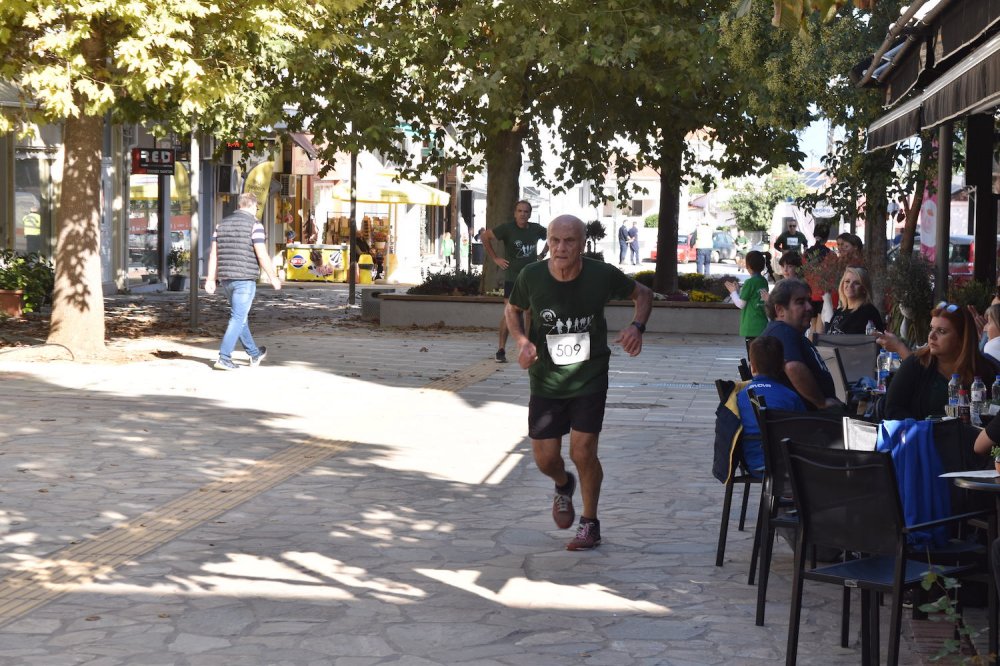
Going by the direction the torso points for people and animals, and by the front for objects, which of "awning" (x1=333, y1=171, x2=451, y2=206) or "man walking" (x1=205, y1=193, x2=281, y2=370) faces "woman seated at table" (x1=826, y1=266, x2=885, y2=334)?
the awning

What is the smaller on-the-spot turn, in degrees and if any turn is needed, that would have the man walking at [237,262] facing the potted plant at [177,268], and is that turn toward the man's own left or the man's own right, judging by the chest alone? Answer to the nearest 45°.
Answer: approximately 45° to the man's own left

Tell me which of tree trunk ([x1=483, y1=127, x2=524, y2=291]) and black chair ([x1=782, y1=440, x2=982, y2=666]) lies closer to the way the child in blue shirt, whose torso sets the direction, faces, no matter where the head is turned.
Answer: the tree trunk

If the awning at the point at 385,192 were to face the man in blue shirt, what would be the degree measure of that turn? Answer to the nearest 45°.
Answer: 0° — it already faces them

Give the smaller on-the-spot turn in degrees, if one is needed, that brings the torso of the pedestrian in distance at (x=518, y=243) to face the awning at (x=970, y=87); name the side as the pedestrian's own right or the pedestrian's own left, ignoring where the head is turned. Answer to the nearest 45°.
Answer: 0° — they already face it

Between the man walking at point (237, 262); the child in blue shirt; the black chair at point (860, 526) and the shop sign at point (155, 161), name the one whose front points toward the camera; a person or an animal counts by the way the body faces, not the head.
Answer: the shop sign

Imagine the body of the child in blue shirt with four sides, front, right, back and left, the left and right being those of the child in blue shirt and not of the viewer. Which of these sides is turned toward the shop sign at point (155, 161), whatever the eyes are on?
left

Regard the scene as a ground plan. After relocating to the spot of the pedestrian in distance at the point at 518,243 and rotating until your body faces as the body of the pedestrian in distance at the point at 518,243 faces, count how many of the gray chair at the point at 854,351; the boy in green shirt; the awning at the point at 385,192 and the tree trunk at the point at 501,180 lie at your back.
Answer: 2

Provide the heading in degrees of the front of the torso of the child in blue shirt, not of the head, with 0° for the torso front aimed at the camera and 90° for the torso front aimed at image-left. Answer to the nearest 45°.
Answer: approximately 225°
